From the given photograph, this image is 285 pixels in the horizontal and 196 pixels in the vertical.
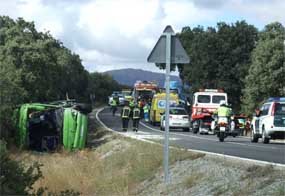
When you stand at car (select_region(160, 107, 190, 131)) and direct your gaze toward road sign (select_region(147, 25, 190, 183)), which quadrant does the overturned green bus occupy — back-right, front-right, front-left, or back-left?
front-right

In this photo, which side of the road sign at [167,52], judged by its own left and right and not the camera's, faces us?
back
